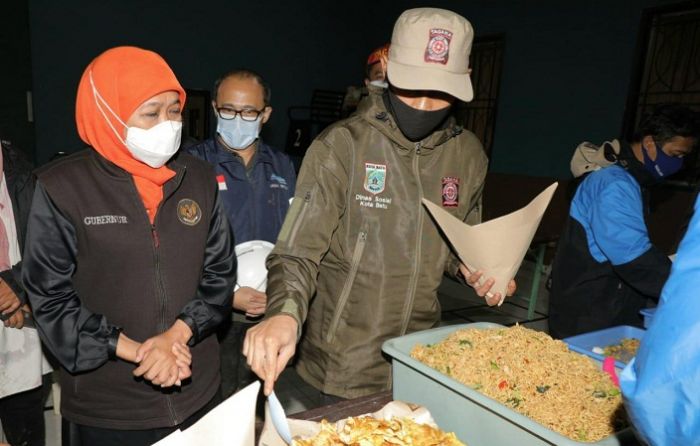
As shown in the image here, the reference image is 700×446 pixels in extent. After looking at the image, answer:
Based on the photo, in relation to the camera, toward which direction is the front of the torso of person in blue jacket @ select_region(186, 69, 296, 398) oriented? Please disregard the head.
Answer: toward the camera

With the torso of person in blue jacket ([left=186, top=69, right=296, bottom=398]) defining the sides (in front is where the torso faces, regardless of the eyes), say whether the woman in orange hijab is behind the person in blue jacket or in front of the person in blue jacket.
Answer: in front

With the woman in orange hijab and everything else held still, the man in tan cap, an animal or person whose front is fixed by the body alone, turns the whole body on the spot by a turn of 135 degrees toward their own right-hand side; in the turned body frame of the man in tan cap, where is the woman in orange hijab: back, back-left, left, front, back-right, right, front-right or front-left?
front

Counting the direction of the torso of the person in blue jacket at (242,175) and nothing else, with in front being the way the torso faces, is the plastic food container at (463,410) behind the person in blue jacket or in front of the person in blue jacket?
in front

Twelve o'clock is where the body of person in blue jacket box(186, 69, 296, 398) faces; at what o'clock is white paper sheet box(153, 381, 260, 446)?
The white paper sheet is roughly at 12 o'clock from the person in blue jacket.

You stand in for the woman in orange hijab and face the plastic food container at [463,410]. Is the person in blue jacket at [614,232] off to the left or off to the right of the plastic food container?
left

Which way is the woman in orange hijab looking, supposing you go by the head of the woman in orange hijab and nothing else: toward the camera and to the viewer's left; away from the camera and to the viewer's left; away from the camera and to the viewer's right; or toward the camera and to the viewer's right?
toward the camera and to the viewer's right

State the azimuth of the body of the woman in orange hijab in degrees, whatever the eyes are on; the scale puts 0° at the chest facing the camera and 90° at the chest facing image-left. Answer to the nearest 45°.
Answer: approximately 315°
